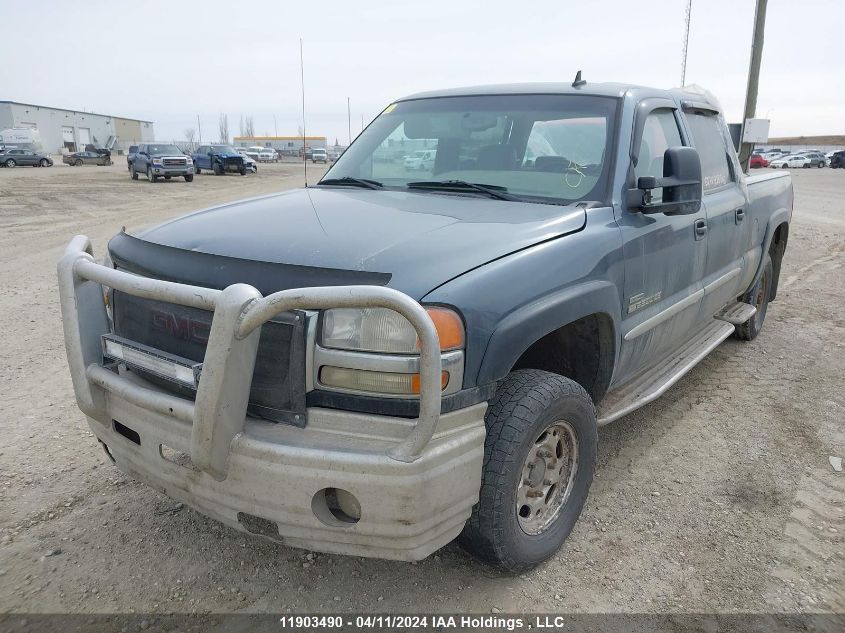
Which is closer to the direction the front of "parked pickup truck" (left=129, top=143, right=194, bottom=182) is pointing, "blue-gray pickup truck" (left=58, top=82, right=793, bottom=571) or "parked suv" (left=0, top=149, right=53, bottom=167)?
the blue-gray pickup truck

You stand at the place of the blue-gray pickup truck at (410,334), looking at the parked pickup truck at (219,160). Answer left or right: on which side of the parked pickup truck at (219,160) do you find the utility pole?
right

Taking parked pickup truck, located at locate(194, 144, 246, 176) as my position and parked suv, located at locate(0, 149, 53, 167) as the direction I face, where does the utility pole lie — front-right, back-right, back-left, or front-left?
back-left

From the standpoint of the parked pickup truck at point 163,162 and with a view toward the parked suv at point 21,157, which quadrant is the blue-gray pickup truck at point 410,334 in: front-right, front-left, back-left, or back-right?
back-left

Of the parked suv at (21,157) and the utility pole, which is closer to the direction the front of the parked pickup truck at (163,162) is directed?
the utility pole

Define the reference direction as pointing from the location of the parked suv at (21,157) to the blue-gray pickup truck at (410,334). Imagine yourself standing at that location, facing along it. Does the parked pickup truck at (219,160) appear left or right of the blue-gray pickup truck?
left

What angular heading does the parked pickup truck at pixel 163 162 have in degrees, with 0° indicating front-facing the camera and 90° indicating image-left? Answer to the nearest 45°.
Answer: approximately 315°

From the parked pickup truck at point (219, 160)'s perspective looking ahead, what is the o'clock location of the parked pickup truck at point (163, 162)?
the parked pickup truck at point (163, 162) is roughly at 2 o'clock from the parked pickup truck at point (219, 160).
